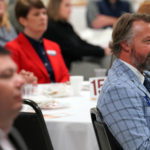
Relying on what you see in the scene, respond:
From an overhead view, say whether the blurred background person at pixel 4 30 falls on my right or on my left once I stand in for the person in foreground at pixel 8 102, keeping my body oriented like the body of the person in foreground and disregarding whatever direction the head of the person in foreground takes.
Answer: on my left

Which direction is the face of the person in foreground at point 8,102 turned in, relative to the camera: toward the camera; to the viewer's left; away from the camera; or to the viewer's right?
to the viewer's right

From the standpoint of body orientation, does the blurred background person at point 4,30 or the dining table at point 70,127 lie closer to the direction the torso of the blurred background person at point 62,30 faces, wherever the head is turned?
the dining table

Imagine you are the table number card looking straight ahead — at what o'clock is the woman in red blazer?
The woman in red blazer is roughly at 5 o'clock from the table number card.
